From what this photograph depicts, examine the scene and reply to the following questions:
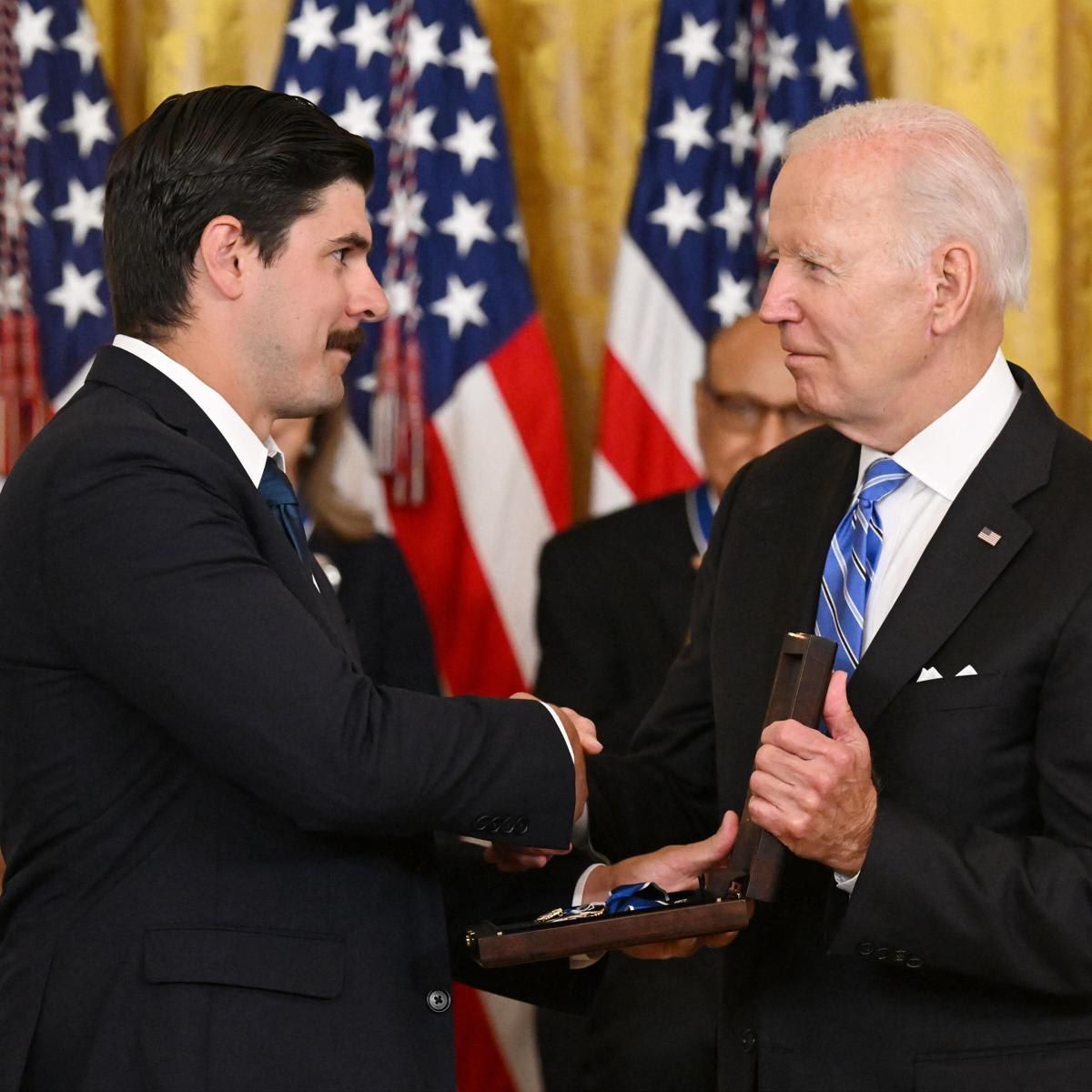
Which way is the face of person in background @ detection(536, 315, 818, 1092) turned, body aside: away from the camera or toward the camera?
toward the camera

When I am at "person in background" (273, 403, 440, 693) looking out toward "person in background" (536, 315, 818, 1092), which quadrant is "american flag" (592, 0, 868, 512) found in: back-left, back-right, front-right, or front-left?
front-left

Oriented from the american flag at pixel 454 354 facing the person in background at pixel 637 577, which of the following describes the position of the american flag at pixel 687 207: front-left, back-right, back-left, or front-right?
front-left

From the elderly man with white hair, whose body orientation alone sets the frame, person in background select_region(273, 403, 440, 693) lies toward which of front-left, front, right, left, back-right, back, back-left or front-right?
right

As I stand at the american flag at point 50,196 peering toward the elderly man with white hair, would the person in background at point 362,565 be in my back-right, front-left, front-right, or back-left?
front-left

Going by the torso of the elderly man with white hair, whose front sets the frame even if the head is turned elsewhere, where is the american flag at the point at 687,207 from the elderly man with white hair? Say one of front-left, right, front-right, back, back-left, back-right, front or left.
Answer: back-right

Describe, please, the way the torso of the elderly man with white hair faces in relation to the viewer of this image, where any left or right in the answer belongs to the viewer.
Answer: facing the viewer and to the left of the viewer

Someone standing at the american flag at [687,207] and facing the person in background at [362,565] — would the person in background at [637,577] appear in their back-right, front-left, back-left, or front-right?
front-left

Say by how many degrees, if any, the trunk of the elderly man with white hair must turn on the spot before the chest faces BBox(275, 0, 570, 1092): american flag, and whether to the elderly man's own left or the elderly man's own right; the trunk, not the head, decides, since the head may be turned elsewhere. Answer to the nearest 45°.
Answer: approximately 90° to the elderly man's own right

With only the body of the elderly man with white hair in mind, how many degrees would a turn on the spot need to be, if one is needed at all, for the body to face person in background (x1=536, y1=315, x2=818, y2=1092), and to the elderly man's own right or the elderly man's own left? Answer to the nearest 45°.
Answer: approximately 135° to the elderly man's own right

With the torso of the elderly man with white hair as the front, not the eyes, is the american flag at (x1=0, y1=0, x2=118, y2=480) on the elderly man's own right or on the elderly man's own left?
on the elderly man's own right

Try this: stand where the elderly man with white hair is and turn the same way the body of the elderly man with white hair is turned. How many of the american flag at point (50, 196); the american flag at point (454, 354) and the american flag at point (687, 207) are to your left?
0
